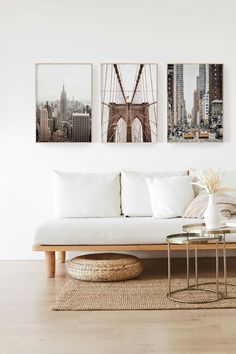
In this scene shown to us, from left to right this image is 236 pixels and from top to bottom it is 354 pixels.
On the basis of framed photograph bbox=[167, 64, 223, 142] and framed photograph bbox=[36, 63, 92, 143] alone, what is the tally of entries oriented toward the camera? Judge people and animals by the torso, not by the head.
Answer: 2

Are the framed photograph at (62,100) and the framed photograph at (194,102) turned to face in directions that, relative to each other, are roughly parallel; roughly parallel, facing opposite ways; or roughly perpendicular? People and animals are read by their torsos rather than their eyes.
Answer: roughly parallel

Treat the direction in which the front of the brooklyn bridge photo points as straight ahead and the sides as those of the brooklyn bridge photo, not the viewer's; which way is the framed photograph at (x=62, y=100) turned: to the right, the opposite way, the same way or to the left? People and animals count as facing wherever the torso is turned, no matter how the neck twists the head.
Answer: the same way

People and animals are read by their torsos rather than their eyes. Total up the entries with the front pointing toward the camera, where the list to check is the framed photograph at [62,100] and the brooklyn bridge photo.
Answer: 2

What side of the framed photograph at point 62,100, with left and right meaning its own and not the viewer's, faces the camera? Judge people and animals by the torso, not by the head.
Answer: front

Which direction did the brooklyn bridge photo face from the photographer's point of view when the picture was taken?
facing the viewer

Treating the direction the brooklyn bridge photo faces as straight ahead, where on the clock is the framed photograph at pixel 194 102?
The framed photograph is roughly at 9 o'clock from the brooklyn bridge photo.

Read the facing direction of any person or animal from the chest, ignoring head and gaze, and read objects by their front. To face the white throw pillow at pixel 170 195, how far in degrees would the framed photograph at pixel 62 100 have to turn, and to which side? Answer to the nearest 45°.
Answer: approximately 45° to its left

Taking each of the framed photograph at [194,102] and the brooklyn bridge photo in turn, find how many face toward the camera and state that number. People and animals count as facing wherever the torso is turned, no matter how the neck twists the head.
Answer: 2
